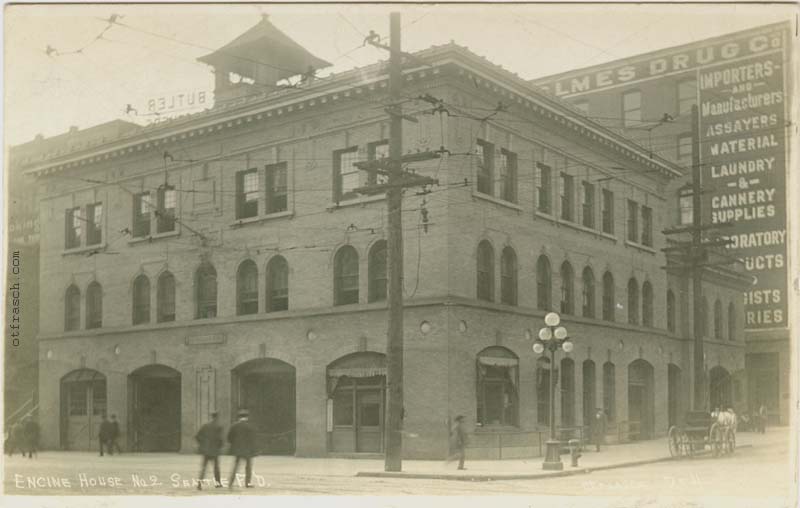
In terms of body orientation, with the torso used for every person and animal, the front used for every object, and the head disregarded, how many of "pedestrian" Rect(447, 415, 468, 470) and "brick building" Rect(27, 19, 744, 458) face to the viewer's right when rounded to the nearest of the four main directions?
1

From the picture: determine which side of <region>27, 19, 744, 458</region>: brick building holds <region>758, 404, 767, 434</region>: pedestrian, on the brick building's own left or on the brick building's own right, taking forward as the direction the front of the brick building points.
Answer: on the brick building's own left

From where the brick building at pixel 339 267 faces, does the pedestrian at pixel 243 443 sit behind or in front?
in front

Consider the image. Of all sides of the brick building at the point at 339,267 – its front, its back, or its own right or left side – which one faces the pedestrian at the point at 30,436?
front

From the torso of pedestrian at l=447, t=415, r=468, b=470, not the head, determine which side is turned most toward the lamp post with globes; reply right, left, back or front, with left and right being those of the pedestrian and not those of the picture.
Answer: front

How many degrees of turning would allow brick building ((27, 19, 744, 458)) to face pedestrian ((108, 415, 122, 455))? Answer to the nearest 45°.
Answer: approximately 45° to its right

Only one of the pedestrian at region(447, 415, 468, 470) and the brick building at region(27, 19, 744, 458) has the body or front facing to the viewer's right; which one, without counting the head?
the pedestrian

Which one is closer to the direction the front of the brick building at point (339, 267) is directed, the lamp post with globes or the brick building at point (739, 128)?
the lamp post with globes

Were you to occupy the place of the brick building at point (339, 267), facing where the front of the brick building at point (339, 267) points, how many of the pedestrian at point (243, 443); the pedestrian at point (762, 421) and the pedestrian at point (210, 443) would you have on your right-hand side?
0

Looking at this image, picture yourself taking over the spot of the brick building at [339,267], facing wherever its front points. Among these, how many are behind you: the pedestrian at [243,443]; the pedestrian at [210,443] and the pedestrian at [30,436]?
0

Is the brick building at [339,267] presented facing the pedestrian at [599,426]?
no

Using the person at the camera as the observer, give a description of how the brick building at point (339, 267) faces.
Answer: facing the viewer and to the left of the viewer

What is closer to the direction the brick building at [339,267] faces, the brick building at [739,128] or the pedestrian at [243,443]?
the pedestrian

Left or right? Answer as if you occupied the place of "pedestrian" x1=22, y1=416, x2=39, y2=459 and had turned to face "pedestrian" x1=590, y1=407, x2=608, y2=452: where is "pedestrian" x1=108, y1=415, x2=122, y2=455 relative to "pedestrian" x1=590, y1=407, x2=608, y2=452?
left

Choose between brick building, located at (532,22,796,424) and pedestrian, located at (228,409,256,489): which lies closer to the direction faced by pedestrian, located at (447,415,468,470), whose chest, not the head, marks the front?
the brick building
